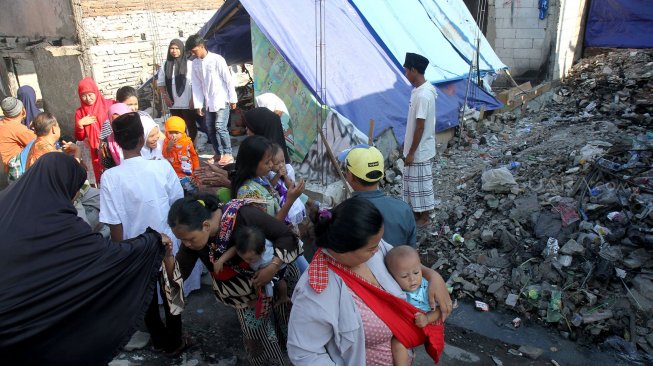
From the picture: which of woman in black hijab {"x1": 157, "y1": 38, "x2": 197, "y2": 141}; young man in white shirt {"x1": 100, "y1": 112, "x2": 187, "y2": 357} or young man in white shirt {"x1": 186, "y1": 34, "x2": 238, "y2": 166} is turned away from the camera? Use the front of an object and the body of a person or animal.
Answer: young man in white shirt {"x1": 100, "y1": 112, "x2": 187, "y2": 357}

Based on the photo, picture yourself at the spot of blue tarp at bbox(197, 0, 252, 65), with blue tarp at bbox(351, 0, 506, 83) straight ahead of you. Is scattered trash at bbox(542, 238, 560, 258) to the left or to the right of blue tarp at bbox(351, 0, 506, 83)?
right

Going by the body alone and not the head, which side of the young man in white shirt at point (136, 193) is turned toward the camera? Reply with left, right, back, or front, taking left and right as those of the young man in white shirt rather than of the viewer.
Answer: back

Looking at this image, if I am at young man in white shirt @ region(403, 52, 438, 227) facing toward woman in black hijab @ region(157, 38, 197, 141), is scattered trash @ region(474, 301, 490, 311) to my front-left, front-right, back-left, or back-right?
back-left

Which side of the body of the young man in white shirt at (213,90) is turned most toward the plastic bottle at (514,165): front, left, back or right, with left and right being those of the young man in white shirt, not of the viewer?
left

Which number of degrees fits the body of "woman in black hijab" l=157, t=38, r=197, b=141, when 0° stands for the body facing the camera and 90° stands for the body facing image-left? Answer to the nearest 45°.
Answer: approximately 0°

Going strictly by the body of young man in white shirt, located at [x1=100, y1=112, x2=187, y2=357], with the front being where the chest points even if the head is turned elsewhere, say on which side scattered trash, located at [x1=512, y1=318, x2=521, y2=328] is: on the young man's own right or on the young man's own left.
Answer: on the young man's own right

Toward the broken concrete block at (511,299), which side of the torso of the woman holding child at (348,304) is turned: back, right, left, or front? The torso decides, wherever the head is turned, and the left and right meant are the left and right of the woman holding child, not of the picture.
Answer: left

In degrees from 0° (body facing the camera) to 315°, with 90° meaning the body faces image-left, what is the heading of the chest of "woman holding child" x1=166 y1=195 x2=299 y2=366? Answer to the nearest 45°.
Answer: approximately 45°
